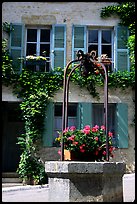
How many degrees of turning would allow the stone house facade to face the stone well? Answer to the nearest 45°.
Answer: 0° — it already faces it

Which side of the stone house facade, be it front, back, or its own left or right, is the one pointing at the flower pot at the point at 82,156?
front

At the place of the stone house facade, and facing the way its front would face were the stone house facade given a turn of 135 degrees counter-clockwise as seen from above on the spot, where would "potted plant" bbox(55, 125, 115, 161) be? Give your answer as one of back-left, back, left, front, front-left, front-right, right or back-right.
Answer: back-right

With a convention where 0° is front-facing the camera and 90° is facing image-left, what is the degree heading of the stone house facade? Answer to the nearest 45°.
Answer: approximately 0°
